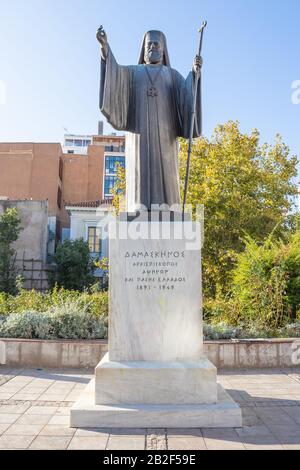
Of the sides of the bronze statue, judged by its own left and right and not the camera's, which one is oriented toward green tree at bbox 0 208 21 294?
back

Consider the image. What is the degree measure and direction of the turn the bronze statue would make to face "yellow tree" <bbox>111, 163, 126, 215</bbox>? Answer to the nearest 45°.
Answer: approximately 180°

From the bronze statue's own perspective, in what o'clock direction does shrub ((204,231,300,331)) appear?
The shrub is roughly at 7 o'clock from the bronze statue.

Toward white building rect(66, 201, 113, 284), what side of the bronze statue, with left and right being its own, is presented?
back

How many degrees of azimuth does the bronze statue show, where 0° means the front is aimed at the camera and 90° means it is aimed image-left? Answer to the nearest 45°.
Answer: approximately 0°

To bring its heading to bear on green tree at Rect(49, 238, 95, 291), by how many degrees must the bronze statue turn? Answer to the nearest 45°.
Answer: approximately 180°

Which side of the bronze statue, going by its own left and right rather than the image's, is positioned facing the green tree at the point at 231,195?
back

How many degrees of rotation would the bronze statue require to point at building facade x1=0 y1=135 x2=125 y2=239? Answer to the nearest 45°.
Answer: approximately 180°
